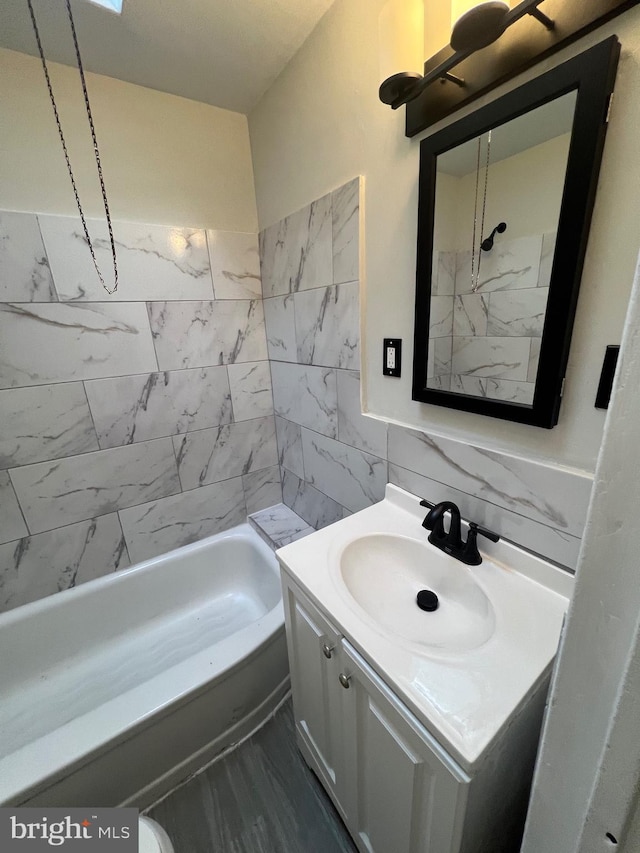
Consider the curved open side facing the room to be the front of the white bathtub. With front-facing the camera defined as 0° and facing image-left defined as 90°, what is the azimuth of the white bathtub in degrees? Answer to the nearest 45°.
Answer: approximately 315°

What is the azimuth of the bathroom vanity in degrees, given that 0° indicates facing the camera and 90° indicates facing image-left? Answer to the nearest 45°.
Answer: approximately 45°

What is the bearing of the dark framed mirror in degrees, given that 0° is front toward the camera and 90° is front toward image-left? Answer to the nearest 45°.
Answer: approximately 45°
